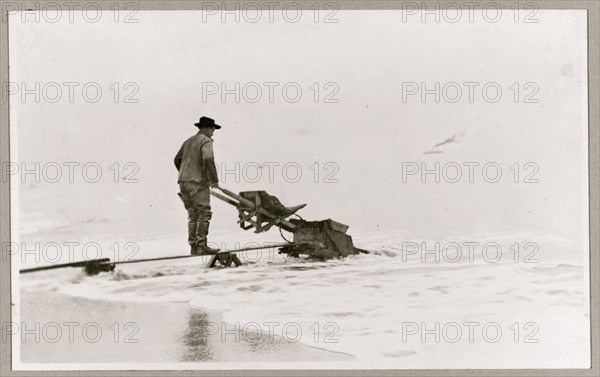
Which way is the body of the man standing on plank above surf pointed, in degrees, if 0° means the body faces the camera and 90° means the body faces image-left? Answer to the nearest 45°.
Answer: approximately 225°
